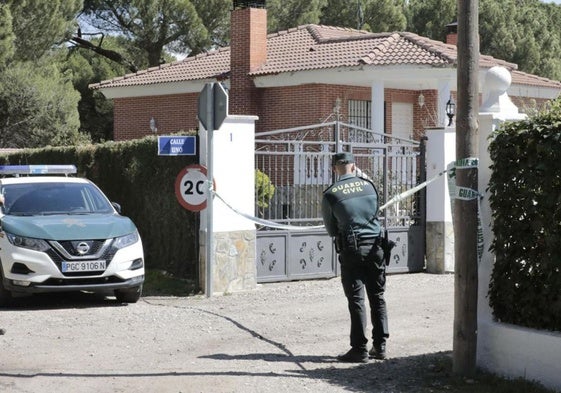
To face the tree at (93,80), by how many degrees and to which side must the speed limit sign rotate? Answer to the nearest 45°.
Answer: approximately 180°

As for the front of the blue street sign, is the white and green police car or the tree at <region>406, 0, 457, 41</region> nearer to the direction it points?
the white and green police car

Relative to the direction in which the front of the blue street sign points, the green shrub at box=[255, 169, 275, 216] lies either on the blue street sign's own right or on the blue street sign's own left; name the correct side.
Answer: on the blue street sign's own left

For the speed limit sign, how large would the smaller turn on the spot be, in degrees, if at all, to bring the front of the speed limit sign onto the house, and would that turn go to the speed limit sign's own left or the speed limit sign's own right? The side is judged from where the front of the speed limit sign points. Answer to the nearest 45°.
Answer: approximately 180°

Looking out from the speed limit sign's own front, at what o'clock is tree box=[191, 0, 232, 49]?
The tree is roughly at 6 o'clock from the speed limit sign.

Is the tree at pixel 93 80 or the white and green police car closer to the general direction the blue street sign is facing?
the white and green police car

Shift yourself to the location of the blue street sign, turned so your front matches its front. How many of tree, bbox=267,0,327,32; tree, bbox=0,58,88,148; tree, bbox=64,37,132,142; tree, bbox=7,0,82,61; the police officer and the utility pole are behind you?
4

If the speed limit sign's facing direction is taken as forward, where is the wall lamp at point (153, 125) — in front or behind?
behind

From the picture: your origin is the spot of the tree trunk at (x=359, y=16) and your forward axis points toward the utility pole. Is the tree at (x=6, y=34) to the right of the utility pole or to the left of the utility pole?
right

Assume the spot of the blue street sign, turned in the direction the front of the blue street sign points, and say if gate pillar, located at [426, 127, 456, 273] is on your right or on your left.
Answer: on your left

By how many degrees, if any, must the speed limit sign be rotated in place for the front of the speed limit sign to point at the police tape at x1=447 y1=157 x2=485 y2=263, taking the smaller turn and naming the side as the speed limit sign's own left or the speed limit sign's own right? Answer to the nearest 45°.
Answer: approximately 45° to the speed limit sign's own left

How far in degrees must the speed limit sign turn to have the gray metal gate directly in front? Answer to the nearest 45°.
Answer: approximately 135° to its left

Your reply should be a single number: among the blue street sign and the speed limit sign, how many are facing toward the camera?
2

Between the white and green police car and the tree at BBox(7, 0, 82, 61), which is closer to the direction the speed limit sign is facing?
the white and green police car

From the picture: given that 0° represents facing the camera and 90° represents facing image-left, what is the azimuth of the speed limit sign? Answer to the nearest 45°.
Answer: approximately 0°

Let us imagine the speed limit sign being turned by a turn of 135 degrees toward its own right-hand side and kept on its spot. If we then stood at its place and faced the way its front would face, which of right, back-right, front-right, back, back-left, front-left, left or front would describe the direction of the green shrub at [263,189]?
right

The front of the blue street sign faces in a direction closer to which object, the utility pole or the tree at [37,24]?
the utility pole

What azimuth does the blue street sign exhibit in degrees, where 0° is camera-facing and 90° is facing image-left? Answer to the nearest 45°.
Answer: approximately 0°
